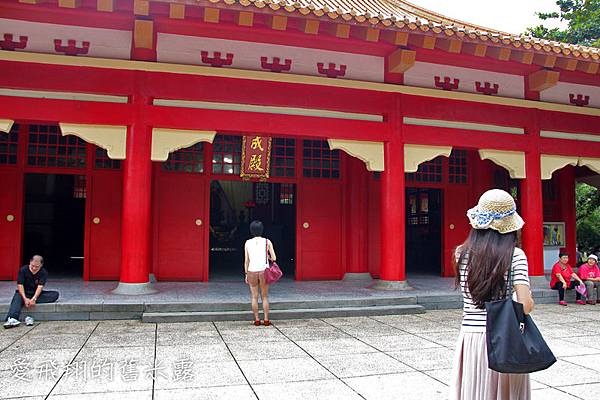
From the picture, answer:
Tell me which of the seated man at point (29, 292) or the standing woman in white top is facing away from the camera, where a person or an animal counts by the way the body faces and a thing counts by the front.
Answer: the standing woman in white top

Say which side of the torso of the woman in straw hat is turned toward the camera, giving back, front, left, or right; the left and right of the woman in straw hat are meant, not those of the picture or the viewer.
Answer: back

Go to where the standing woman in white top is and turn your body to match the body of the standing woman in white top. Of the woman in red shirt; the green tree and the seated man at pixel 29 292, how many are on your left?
1

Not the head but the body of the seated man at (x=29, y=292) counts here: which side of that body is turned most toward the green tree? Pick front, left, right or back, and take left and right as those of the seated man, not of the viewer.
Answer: left

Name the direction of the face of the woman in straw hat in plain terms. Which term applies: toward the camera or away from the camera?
away from the camera

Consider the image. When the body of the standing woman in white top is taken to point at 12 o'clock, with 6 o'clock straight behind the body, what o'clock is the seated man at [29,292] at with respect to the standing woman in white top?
The seated man is roughly at 9 o'clock from the standing woman in white top.

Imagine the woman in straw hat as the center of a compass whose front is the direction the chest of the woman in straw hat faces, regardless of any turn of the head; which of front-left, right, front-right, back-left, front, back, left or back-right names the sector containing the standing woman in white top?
front-left

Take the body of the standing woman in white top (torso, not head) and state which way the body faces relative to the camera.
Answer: away from the camera

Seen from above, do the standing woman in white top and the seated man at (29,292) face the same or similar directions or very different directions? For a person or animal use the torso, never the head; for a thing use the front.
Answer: very different directions

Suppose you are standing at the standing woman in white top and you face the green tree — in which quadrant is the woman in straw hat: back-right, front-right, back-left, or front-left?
back-right

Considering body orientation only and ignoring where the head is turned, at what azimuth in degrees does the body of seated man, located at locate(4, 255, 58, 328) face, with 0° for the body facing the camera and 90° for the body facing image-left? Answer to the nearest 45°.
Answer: approximately 0°

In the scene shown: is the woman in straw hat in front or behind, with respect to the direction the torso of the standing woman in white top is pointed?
behind

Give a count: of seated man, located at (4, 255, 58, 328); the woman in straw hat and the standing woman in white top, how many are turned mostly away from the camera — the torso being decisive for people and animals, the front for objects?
2
